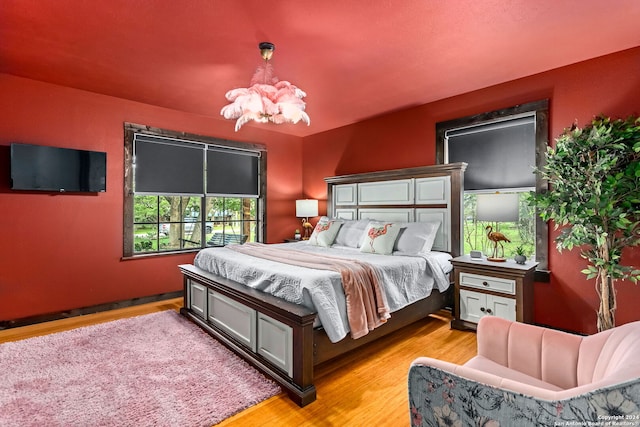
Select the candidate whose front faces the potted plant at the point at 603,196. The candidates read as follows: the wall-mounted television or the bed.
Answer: the wall-mounted television

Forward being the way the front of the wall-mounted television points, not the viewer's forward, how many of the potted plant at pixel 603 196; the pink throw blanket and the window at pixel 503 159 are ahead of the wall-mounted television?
3

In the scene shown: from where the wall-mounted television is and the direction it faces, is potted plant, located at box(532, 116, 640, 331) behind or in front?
in front

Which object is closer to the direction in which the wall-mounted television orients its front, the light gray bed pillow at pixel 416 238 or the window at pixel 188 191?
the light gray bed pillow

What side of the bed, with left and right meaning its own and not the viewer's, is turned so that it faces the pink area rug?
front

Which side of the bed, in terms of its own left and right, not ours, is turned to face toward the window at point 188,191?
right

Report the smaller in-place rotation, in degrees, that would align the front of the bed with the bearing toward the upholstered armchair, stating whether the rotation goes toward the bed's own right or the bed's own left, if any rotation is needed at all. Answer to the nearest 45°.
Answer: approximately 45° to the bed's own left

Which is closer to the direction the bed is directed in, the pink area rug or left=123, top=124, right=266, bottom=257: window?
the pink area rug

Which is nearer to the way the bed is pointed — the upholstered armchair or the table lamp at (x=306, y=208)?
the upholstered armchair

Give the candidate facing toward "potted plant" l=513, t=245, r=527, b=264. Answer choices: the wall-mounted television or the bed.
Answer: the wall-mounted television

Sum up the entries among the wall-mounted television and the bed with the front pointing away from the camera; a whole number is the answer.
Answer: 0

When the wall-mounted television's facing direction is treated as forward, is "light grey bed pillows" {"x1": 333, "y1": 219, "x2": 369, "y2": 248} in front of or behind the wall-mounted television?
in front

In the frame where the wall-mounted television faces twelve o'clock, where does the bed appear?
The bed is roughly at 10 o'clock from the wall-mounted television.

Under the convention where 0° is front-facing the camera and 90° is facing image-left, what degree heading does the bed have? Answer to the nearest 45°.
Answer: approximately 45°

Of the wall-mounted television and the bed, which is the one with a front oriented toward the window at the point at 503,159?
the wall-mounted television
